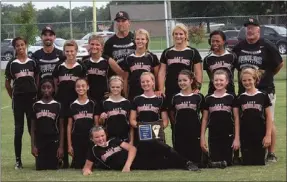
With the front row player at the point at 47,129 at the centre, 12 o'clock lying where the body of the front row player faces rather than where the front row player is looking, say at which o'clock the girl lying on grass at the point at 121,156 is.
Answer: The girl lying on grass is roughly at 10 o'clock from the front row player.

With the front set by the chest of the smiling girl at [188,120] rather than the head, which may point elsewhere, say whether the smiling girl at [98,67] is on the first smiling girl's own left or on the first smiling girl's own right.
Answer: on the first smiling girl's own right

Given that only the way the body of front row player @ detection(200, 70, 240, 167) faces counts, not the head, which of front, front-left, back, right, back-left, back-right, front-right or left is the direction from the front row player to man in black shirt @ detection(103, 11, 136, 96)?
right

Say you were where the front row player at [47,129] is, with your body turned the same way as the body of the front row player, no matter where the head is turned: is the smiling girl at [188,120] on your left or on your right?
on your left

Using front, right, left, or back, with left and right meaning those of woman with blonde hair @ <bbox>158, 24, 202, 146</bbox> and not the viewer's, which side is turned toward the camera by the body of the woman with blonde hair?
front

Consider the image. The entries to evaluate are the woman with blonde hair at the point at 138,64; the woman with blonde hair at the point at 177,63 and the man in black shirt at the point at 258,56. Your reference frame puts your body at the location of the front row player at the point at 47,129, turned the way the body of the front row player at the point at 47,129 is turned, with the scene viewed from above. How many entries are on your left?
3

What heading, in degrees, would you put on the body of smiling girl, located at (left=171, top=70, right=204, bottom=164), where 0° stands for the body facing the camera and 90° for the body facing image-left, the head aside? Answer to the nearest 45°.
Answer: approximately 0°
